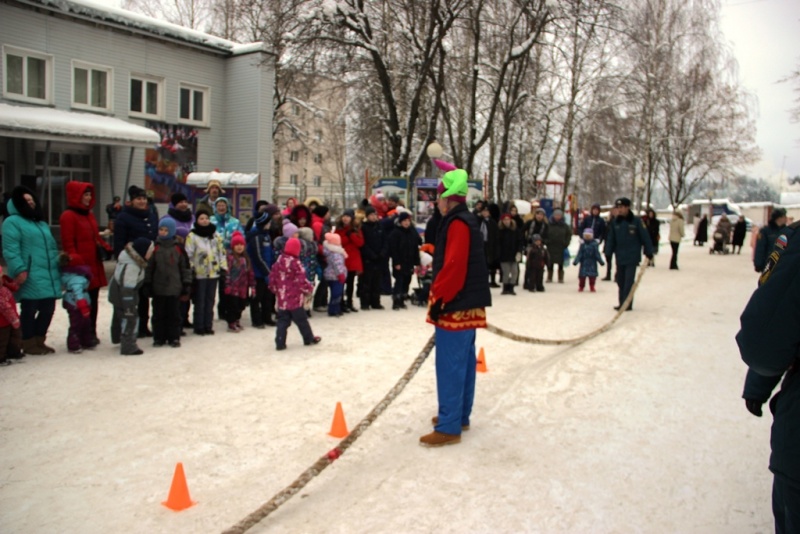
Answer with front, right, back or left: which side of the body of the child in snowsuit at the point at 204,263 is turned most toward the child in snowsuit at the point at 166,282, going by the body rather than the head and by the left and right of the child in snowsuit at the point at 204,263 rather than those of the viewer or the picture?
right

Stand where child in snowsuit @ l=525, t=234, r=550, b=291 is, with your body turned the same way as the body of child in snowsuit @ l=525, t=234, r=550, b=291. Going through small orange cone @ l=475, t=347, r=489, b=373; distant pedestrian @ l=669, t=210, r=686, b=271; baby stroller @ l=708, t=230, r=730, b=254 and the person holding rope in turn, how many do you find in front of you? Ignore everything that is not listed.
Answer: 2

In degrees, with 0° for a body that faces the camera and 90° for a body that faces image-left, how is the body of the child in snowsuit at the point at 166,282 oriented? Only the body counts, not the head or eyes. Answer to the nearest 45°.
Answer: approximately 0°

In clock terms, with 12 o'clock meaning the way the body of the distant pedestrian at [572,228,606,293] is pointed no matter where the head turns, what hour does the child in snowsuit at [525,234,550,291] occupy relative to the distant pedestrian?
The child in snowsuit is roughly at 2 o'clock from the distant pedestrian.

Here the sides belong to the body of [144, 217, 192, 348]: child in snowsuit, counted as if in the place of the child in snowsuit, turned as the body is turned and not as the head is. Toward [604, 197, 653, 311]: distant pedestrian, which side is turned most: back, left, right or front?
left

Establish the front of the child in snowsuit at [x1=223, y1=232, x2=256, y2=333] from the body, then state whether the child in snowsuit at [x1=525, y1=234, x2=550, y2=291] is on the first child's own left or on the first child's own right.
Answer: on the first child's own left

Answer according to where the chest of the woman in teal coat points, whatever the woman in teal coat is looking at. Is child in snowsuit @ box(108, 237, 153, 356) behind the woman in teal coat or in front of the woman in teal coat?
in front

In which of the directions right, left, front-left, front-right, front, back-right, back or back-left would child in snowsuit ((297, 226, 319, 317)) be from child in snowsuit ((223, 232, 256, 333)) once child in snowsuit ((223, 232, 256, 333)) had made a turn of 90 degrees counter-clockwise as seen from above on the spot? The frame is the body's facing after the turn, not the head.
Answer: front
